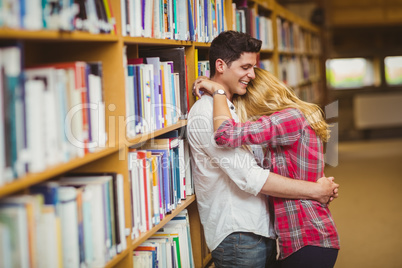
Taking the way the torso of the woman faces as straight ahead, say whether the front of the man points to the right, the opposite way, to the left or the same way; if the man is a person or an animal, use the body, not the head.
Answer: the opposite way

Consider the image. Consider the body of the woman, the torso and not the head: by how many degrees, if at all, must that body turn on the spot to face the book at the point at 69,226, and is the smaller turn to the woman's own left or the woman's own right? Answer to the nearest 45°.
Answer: approximately 45° to the woman's own left

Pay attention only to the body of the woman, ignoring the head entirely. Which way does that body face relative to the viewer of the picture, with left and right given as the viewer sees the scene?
facing to the left of the viewer

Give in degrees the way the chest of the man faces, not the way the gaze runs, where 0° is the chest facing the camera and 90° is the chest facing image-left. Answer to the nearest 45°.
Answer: approximately 270°

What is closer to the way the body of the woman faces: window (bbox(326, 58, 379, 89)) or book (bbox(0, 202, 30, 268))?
the book

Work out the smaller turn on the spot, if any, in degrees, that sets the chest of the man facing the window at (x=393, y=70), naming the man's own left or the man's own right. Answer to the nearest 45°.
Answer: approximately 90° to the man's own left

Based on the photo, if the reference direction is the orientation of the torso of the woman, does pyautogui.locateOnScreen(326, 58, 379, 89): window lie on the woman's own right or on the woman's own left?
on the woman's own right

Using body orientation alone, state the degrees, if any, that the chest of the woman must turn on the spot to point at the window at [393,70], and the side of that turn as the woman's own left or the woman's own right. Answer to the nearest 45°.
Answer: approximately 90° to the woman's own right
